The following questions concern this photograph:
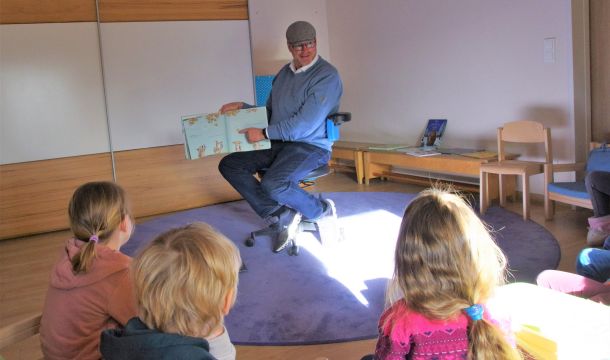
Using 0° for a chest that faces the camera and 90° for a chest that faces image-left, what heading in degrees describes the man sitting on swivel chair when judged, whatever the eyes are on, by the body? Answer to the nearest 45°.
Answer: approximately 45°

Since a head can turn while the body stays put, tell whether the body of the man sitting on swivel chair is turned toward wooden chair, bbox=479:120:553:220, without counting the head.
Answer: no

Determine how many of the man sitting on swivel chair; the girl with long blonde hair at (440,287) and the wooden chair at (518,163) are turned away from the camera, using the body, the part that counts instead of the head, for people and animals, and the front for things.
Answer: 1

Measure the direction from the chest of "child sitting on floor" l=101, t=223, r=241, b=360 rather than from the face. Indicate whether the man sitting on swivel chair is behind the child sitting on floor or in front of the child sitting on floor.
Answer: in front

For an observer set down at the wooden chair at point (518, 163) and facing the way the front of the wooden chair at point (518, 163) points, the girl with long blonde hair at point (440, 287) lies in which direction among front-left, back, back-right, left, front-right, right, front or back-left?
front-left

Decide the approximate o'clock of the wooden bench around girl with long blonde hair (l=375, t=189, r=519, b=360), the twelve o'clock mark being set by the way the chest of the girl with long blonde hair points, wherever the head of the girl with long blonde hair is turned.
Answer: The wooden bench is roughly at 12 o'clock from the girl with long blonde hair.

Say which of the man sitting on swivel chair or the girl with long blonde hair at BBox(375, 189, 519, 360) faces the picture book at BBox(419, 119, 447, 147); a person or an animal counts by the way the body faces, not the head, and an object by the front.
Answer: the girl with long blonde hair

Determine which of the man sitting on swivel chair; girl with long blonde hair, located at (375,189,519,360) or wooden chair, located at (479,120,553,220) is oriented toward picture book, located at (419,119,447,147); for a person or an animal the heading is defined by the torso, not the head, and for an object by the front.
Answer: the girl with long blonde hair

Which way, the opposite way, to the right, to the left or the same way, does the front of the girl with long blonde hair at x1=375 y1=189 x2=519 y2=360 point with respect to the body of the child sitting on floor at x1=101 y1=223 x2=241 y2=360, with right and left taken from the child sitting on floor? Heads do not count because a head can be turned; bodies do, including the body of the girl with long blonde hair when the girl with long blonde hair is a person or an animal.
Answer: the same way

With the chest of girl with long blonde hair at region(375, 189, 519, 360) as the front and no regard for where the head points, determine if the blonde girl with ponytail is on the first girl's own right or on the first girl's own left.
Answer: on the first girl's own left

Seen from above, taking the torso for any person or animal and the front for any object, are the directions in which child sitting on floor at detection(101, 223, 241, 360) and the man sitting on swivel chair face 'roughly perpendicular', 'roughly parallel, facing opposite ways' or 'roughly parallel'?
roughly parallel, facing opposite ways

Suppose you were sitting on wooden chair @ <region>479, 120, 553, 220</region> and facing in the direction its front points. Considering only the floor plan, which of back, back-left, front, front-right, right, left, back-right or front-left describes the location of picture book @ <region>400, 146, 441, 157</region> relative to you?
right

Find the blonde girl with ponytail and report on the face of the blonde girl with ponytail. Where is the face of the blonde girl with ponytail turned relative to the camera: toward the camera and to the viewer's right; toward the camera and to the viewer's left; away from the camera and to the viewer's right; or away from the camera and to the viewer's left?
away from the camera and to the viewer's right

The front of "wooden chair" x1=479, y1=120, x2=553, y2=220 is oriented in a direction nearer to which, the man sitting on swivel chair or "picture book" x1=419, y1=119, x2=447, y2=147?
the man sitting on swivel chair

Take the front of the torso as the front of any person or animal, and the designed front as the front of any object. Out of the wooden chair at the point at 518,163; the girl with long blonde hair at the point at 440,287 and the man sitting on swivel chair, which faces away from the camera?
the girl with long blonde hair

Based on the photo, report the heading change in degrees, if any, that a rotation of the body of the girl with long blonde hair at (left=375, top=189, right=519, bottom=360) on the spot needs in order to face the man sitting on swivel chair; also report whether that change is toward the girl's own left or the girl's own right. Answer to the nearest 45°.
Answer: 0° — they already face them

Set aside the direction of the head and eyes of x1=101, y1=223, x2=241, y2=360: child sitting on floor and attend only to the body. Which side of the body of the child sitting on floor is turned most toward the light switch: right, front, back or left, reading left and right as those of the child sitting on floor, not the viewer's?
front

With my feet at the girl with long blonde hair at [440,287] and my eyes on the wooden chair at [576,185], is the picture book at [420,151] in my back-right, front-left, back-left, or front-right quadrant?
front-left

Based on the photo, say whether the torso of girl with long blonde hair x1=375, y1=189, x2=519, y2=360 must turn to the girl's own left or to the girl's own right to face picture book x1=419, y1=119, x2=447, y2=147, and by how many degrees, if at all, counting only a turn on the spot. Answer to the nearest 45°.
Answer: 0° — they already face it

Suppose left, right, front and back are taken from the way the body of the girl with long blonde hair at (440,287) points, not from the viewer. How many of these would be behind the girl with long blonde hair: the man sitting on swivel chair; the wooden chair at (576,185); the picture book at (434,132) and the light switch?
0

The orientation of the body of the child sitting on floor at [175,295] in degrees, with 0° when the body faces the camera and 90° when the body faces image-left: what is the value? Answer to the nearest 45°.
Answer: approximately 225°
